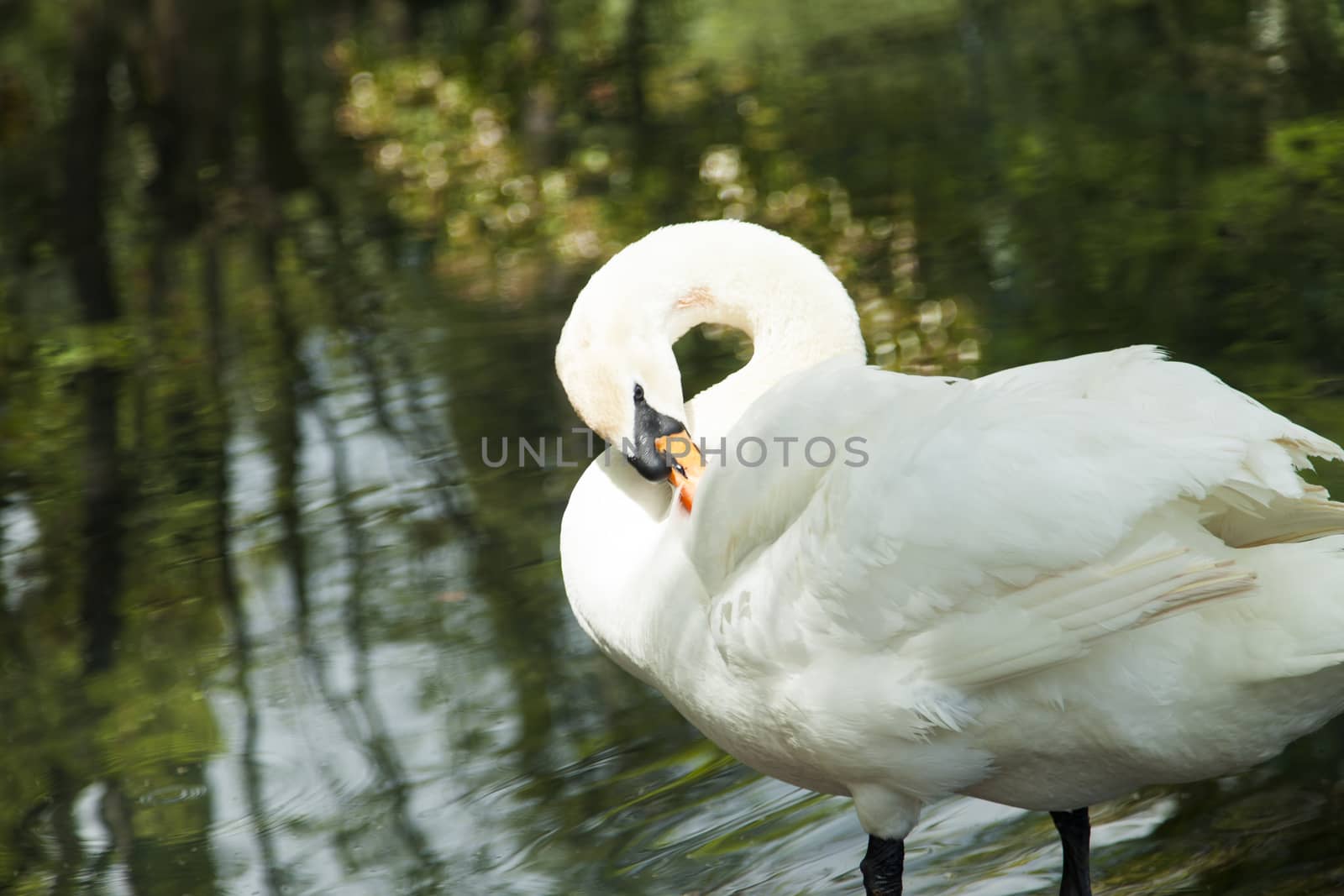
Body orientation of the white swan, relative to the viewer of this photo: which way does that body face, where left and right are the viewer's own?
facing to the left of the viewer
